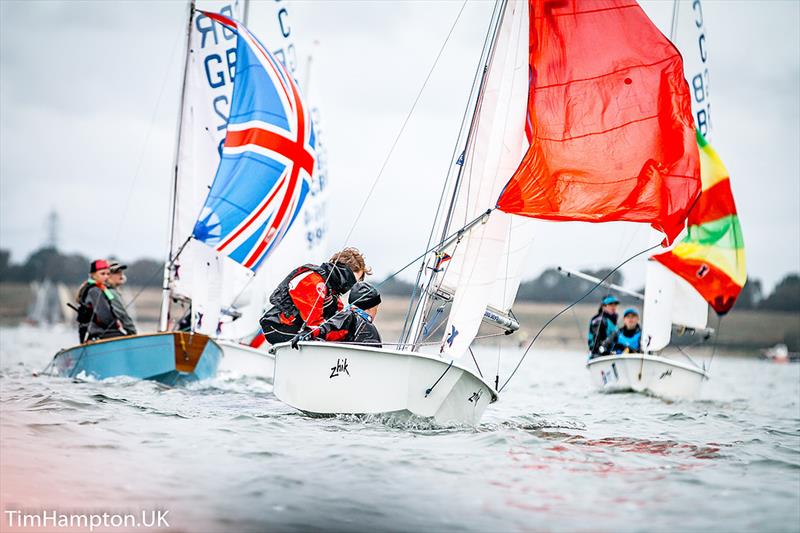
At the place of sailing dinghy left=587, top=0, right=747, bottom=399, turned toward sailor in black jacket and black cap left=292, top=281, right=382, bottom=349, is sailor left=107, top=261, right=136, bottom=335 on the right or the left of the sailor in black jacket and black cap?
right

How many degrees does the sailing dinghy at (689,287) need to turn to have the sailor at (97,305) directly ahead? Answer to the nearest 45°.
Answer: approximately 90° to its right

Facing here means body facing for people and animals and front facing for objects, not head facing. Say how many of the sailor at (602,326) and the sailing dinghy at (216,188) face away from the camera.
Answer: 0

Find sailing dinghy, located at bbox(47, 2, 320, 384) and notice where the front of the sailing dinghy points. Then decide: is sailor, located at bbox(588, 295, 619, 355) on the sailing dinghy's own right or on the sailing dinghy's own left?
on the sailing dinghy's own left

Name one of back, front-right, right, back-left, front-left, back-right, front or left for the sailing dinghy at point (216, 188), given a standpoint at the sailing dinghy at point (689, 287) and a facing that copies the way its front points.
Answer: right

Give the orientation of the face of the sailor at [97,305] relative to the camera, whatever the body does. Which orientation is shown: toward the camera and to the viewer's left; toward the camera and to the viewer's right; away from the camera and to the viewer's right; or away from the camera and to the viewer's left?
toward the camera and to the viewer's right
